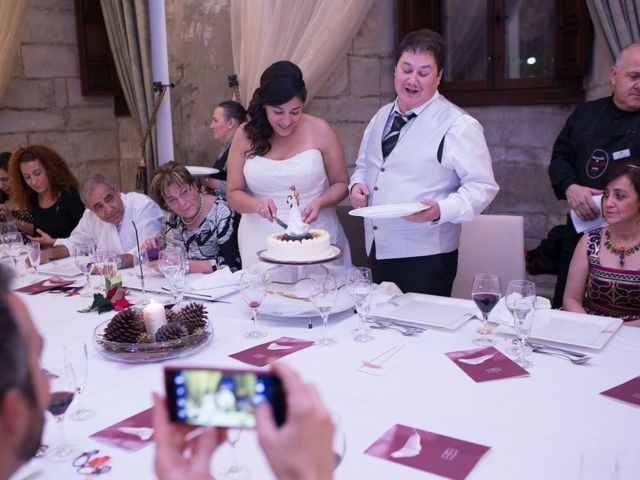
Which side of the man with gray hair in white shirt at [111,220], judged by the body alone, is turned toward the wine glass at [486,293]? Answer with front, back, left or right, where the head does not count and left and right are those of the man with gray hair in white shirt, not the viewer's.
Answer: front

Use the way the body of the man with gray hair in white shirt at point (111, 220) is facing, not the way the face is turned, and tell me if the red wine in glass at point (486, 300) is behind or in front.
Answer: in front

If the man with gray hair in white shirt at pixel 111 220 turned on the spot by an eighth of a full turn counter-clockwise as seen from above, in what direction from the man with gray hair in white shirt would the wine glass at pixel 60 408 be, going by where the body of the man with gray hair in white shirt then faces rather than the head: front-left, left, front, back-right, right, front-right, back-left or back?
front-right

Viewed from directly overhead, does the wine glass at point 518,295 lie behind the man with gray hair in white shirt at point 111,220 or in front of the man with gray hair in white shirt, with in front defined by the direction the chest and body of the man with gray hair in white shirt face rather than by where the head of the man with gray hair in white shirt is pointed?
in front

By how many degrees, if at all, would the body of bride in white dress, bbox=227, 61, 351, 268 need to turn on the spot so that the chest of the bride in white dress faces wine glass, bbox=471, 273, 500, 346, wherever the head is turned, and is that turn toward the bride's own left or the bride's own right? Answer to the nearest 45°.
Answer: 0° — they already face it

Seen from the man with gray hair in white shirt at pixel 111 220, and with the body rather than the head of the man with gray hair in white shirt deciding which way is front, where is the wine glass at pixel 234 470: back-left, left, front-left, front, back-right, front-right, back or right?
front

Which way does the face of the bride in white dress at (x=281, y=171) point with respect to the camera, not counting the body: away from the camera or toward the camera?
toward the camera

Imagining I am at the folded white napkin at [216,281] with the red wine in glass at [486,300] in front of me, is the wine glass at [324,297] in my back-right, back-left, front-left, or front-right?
front-right

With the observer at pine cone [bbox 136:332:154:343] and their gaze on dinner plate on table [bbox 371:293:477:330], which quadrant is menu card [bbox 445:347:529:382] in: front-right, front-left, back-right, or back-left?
front-right

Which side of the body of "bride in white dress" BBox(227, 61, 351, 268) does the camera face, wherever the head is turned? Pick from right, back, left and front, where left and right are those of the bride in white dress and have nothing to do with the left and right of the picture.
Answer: front

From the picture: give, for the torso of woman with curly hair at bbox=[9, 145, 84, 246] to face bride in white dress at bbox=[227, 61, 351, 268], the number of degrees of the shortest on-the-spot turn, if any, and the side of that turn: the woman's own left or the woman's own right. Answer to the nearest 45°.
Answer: approximately 90° to the woman's own left

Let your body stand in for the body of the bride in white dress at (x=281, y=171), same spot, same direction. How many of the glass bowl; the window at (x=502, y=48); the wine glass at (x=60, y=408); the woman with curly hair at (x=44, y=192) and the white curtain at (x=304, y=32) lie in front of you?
2

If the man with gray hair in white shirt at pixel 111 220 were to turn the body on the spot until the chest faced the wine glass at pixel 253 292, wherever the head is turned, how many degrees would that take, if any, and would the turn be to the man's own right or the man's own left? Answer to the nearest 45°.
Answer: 0° — they already face it

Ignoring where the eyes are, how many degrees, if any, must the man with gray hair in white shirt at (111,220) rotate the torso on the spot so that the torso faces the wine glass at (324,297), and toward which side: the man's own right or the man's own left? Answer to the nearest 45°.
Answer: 0° — they already face it

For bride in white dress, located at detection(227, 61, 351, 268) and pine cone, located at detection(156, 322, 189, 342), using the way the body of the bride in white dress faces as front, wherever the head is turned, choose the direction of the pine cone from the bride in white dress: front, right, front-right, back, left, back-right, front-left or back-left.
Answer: front
